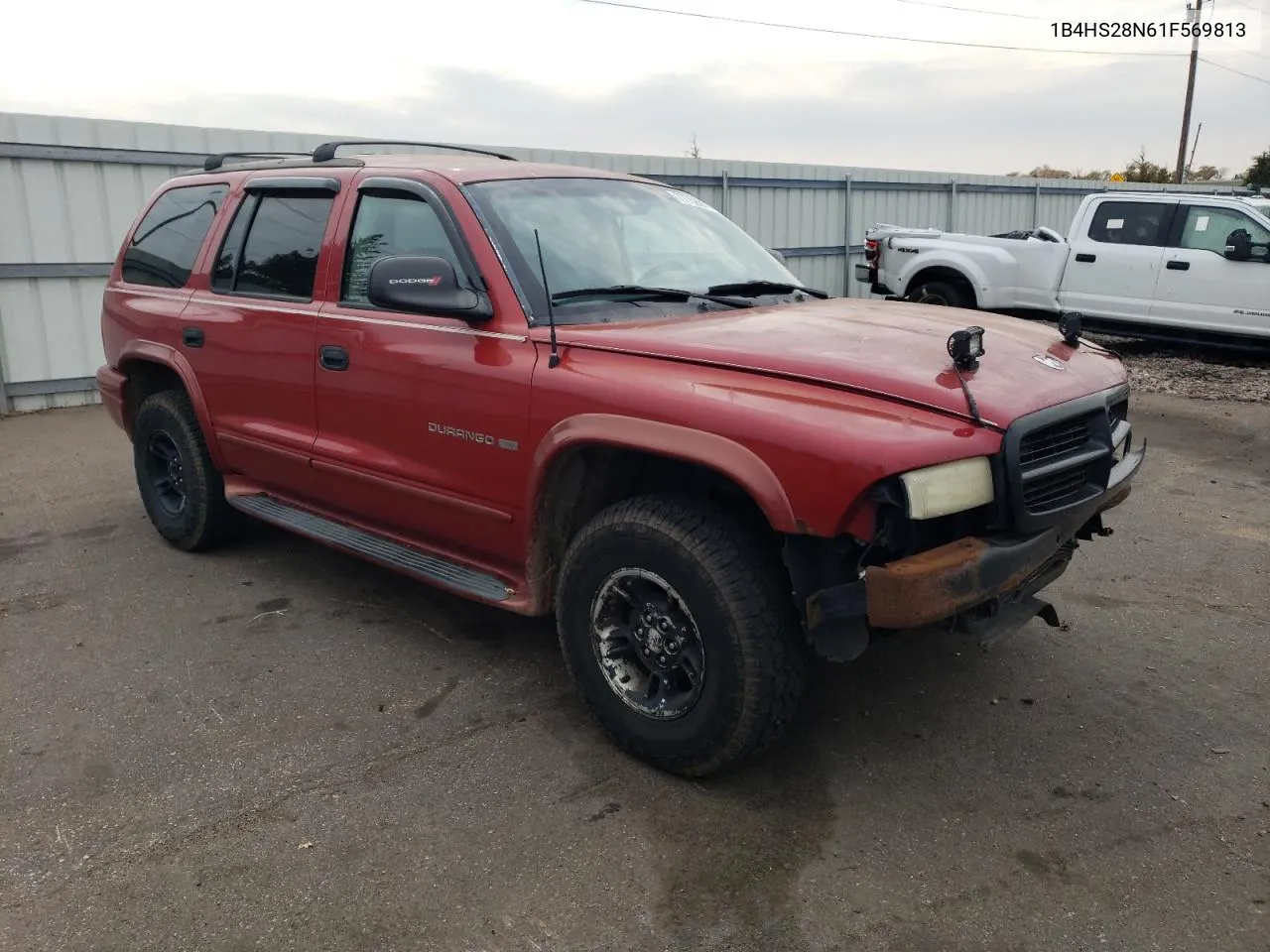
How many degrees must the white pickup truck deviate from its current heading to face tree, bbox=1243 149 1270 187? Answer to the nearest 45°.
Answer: approximately 90° to its left

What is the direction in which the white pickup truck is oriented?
to the viewer's right

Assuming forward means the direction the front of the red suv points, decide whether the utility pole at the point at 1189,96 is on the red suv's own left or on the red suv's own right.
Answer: on the red suv's own left

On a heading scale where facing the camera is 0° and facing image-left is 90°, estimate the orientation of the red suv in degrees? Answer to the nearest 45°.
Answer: approximately 315°

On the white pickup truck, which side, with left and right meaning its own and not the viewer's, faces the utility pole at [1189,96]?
left

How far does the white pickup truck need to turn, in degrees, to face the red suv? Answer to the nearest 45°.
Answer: approximately 90° to its right
